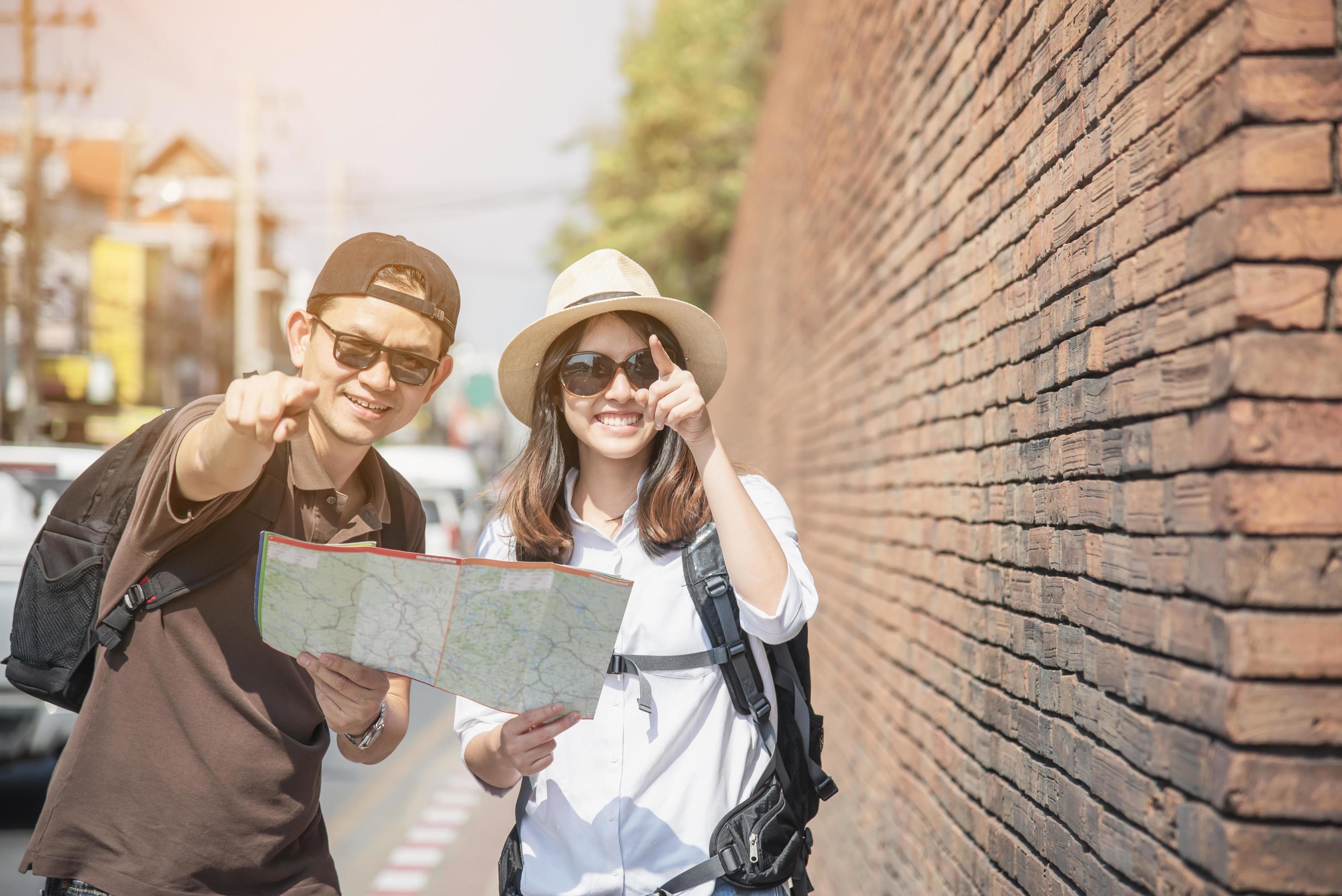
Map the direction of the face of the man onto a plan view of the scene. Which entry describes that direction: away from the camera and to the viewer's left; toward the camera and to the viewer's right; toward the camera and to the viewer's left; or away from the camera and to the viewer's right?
toward the camera and to the viewer's right

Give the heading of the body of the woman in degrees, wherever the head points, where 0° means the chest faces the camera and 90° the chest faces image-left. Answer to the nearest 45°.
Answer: approximately 0°

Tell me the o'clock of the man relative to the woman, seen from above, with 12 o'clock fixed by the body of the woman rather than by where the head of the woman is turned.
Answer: The man is roughly at 3 o'clock from the woman.

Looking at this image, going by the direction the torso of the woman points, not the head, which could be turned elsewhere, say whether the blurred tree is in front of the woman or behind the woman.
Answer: behind

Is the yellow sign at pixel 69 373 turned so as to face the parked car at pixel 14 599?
yes

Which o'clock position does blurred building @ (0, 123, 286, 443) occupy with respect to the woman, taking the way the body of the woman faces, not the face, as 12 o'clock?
The blurred building is roughly at 5 o'clock from the woman.

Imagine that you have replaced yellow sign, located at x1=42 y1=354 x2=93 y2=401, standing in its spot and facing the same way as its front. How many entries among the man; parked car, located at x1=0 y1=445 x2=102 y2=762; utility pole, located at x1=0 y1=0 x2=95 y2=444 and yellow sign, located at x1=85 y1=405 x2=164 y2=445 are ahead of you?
3

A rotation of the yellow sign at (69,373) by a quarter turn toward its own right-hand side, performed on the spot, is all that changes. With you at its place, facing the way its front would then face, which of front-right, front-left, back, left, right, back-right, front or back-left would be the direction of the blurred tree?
back-left

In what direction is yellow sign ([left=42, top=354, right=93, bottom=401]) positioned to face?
toward the camera

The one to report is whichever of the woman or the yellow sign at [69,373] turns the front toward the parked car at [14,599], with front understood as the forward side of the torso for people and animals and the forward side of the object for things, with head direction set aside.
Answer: the yellow sign

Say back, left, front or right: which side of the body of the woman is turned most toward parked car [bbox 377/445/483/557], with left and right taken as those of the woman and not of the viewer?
back

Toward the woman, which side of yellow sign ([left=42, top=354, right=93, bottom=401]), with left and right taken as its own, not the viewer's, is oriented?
front

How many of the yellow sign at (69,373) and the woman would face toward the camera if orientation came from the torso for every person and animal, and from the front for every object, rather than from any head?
2

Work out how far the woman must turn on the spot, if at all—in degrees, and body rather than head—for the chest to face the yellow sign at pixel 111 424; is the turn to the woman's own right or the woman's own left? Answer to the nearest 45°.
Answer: approximately 135° to the woman's own right
